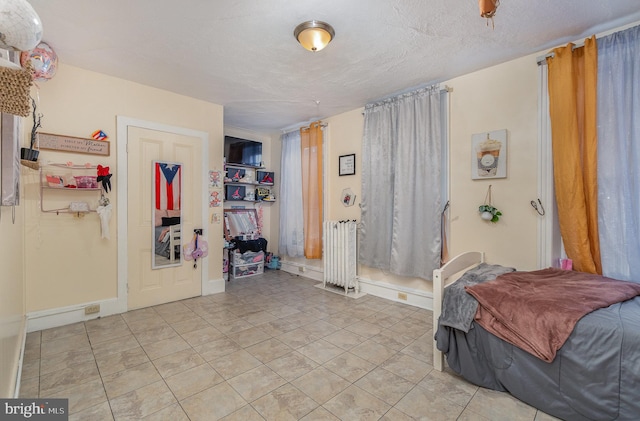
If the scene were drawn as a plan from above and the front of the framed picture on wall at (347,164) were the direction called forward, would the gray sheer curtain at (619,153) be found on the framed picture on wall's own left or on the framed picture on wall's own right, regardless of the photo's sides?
on the framed picture on wall's own left

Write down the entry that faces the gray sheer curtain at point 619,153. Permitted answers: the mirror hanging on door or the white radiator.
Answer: the mirror hanging on door

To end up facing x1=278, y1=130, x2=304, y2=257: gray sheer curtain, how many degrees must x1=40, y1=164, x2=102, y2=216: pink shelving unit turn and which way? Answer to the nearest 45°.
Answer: approximately 90° to its left

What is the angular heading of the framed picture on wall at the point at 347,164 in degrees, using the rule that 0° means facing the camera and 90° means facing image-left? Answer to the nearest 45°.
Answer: approximately 45°

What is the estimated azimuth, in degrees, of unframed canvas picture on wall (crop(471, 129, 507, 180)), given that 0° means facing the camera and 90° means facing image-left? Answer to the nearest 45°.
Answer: approximately 45°

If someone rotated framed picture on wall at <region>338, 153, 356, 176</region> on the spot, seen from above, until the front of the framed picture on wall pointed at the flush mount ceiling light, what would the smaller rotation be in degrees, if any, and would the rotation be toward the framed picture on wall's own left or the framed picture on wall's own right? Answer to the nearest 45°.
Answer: approximately 45° to the framed picture on wall's own left

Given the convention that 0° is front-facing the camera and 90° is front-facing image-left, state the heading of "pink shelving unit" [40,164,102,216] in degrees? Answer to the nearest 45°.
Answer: approximately 0°

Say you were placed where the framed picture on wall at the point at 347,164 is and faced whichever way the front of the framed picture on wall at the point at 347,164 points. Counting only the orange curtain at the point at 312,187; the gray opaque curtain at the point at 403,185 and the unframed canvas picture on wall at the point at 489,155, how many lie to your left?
2

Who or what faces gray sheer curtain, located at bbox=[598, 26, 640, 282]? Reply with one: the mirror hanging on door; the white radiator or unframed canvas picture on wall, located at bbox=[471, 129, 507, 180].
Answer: the mirror hanging on door

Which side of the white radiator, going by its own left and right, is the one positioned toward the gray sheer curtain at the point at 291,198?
right

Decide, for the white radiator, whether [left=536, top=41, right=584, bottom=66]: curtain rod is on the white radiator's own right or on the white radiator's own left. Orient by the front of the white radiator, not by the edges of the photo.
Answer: on the white radiator's own left

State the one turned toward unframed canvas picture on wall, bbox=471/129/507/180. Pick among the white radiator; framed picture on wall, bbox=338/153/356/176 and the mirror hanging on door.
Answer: the mirror hanging on door
